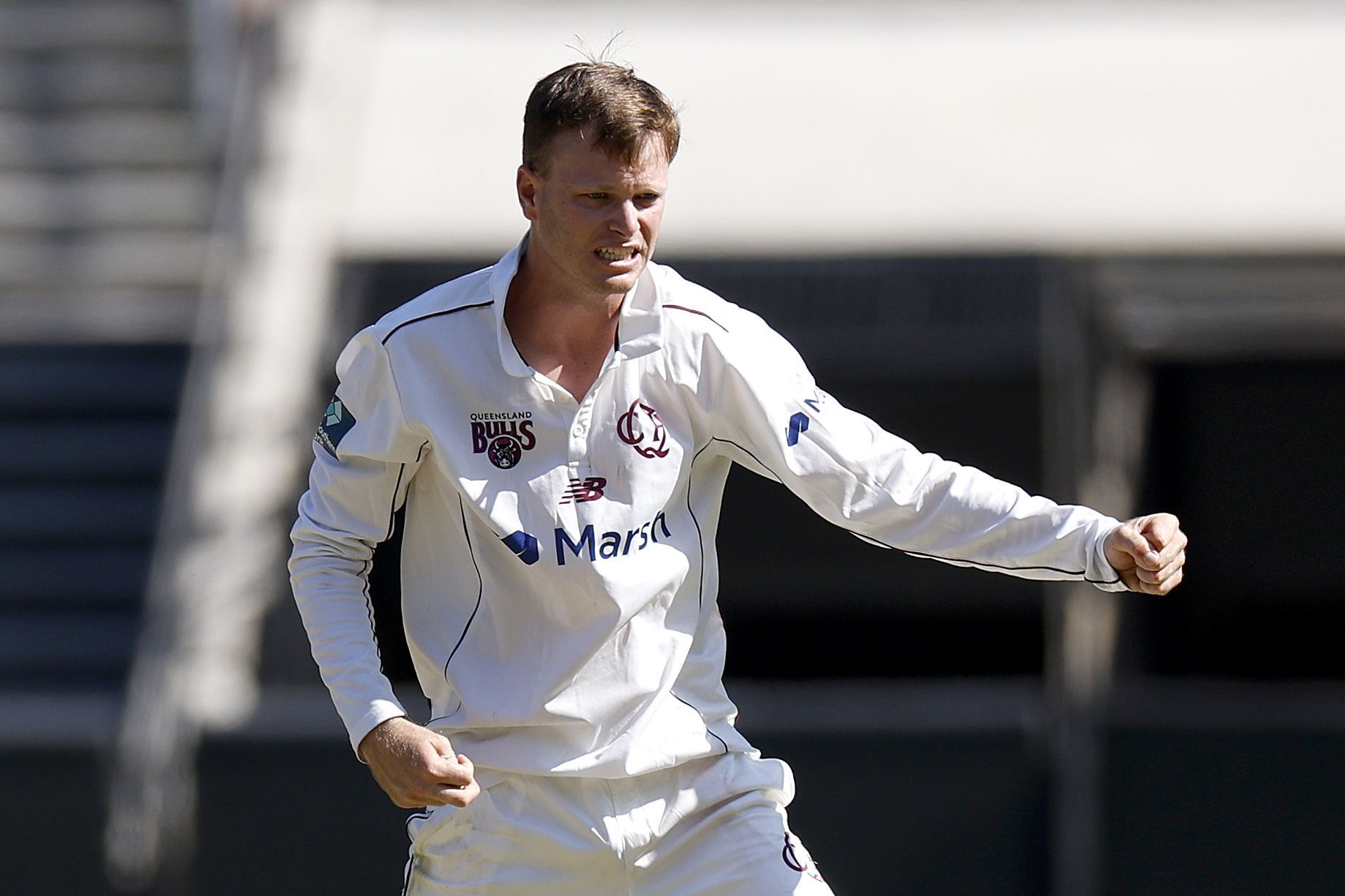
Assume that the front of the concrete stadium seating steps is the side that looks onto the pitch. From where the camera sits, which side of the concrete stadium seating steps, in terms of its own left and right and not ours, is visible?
front

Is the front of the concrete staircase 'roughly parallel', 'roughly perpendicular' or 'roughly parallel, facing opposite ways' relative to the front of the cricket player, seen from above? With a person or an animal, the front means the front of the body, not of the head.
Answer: roughly parallel

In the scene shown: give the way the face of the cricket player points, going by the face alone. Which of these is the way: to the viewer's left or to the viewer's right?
to the viewer's right

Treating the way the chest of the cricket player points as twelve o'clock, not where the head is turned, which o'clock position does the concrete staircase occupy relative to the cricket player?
The concrete staircase is roughly at 5 o'clock from the cricket player.

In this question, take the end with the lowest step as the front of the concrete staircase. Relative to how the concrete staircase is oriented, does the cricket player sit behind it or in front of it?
in front

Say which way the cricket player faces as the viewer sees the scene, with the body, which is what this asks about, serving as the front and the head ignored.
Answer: toward the camera

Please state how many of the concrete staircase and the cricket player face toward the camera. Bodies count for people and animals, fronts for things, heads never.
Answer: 2
